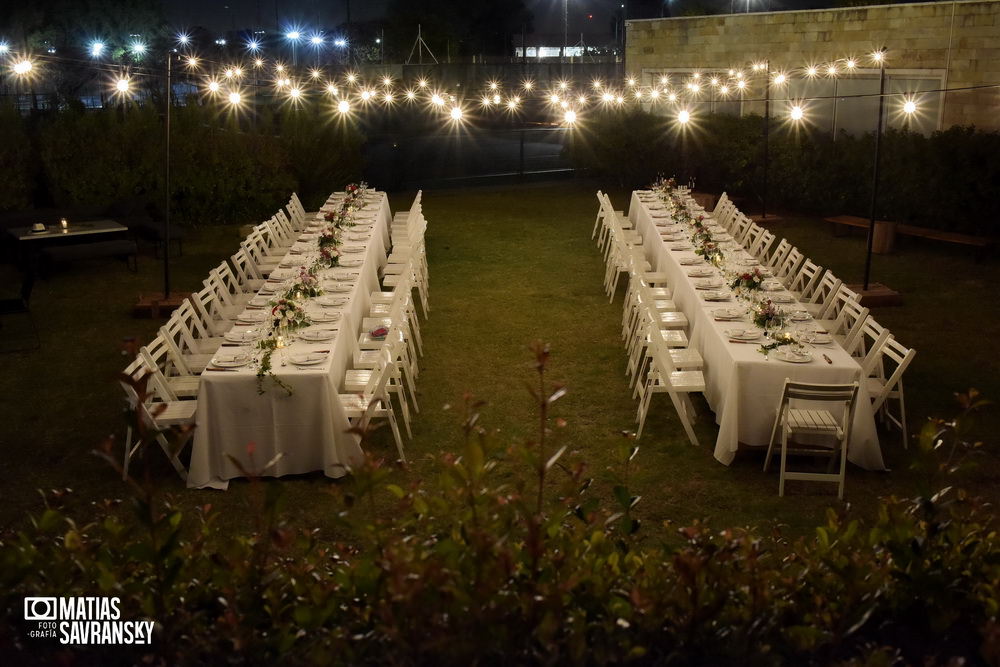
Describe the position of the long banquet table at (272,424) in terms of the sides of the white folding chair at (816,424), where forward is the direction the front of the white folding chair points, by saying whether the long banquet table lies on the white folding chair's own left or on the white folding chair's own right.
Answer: on the white folding chair's own left

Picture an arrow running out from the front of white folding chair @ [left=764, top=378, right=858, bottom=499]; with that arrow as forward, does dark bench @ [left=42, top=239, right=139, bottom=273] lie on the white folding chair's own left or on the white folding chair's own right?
on the white folding chair's own left

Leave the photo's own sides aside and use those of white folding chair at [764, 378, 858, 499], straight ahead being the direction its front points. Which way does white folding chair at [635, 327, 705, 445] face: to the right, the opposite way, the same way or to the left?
to the right

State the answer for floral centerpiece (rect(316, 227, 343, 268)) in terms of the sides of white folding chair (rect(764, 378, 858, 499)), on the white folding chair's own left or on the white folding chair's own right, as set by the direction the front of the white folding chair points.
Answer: on the white folding chair's own left

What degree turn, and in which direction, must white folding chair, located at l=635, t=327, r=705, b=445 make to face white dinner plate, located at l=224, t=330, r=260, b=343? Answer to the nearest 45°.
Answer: approximately 180°

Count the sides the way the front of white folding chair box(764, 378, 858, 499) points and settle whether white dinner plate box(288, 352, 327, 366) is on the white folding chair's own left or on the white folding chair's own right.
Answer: on the white folding chair's own left

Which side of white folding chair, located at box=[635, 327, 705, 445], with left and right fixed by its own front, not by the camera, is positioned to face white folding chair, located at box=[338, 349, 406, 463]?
back

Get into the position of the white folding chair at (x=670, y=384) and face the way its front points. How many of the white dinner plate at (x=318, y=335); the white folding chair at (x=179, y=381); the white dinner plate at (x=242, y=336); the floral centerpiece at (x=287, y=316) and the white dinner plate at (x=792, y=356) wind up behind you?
4

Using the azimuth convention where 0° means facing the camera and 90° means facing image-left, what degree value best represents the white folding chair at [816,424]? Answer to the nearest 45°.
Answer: approximately 180°

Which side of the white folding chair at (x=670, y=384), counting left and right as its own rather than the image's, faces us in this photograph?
right

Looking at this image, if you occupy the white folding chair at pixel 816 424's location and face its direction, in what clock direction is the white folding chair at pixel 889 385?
the white folding chair at pixel 889 385 is roughly at 1 o'clock from the white folding chair at pixel 816 424.

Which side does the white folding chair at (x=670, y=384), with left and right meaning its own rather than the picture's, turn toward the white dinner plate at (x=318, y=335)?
back

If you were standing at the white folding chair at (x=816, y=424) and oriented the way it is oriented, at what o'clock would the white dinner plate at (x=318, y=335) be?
The white dinner plate is roughly at 9 o'clock from the white folding chair.

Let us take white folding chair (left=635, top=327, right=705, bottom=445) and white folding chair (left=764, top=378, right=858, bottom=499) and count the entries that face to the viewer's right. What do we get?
1

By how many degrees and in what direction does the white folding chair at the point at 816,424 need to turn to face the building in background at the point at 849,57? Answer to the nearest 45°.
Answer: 0° — it already faces it
